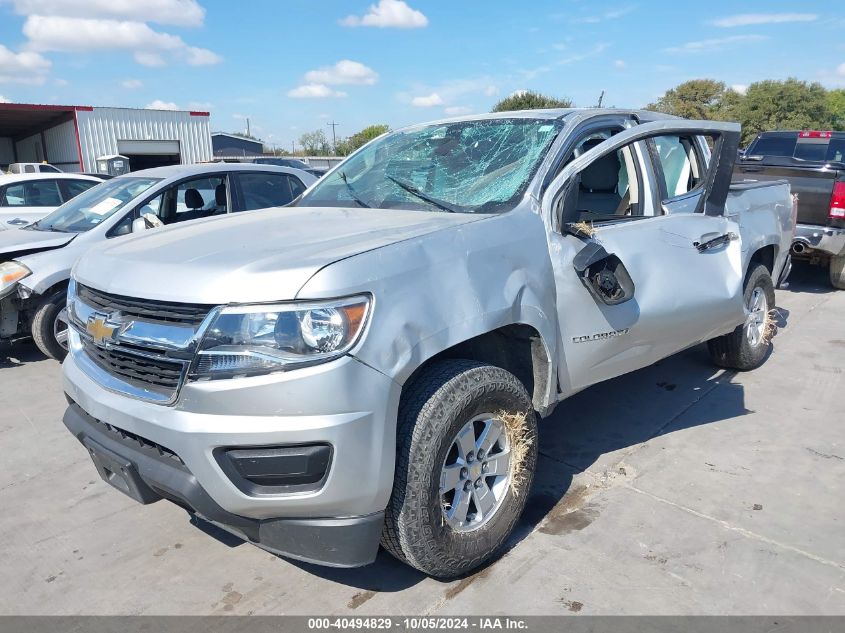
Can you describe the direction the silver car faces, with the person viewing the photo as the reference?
facing the viewer and to the left of the viewer

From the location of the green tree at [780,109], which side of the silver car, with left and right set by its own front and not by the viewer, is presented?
back

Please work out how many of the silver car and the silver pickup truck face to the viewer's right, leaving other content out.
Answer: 0

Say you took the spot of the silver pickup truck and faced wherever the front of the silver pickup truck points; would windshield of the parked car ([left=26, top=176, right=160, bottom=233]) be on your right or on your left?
on your right

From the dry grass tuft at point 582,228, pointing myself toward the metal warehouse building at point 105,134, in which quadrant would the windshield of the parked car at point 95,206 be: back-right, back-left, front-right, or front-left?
front-left

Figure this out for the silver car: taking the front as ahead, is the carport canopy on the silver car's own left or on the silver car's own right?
on the silver car's own right

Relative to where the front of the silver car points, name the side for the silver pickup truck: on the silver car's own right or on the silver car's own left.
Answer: on the silver car's own left

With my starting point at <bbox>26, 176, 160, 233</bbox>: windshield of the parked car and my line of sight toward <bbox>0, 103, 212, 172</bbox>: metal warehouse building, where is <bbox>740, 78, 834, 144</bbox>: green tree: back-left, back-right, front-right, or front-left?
front-right

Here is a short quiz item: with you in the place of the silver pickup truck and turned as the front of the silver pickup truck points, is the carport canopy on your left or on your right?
on your right

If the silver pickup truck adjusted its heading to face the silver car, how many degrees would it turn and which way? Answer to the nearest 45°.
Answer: approximately 90° to its right

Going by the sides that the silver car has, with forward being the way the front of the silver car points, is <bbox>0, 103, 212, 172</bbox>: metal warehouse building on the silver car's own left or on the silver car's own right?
on the silver car's own right

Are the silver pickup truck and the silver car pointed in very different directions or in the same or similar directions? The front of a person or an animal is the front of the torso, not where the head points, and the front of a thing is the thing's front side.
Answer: same or similar directions

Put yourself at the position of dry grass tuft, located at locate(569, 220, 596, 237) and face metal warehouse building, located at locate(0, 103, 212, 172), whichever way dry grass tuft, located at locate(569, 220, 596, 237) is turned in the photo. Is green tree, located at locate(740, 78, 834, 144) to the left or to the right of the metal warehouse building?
right
